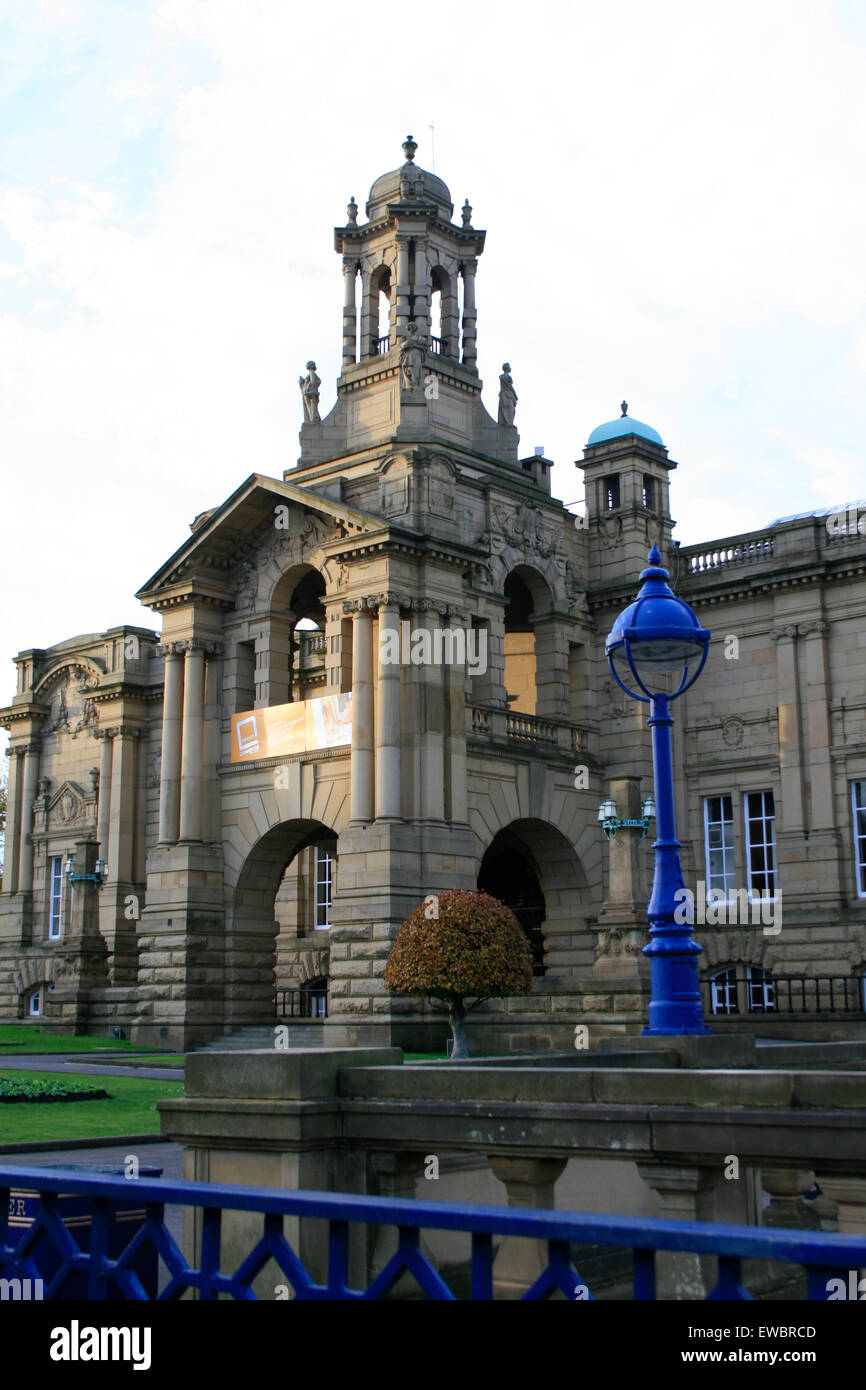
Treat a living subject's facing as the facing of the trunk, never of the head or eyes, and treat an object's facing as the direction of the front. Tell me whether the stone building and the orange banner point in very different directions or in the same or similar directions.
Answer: same or similar directions

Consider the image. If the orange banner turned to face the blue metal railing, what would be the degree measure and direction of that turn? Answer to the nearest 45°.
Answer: approximately 45° to its left

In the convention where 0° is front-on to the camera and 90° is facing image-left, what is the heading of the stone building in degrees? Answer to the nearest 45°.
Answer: approximately 45°

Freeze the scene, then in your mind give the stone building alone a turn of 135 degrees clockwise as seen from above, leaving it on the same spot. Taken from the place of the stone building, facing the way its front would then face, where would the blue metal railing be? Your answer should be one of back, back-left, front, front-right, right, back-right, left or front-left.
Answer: back

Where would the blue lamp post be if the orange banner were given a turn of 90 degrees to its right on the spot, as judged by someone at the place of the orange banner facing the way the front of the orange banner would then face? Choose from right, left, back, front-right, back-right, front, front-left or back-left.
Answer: back-left

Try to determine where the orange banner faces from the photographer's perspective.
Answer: facing the viewer and to the left of the viewer

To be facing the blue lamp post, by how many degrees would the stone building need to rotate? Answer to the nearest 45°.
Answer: approximately 45° to its left
